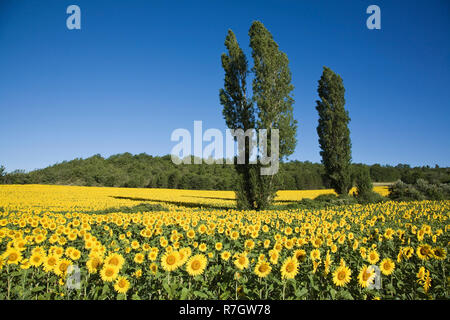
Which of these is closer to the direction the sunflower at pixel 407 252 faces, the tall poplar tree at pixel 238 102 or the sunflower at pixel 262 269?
the sunflower

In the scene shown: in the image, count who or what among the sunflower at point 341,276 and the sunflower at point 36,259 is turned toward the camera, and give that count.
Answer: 2

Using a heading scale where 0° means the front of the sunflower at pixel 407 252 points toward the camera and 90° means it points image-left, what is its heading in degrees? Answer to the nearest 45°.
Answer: approximately 45°

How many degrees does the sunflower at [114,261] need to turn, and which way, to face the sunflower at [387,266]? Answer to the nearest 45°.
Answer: approximately 90° to its left

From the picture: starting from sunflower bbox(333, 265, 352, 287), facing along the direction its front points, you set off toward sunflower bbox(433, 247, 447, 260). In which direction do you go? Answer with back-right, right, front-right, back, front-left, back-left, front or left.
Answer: back-left

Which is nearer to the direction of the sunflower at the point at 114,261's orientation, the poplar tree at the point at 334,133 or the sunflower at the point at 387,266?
the sunflower
